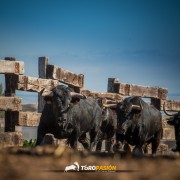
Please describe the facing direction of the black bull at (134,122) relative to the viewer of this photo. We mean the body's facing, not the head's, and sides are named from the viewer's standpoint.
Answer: facing the viewer and to the left of the viewer

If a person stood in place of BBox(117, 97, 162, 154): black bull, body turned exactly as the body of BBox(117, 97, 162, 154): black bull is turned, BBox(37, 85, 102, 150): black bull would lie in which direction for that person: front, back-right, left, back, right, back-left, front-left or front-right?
front

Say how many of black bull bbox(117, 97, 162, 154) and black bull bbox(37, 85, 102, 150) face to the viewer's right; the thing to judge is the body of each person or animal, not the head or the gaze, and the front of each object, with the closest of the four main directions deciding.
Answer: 0

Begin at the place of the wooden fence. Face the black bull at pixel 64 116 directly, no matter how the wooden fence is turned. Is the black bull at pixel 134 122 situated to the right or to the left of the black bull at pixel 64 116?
left

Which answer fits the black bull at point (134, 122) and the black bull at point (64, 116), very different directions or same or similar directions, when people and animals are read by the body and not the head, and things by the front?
same or similar directions
